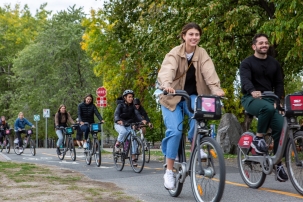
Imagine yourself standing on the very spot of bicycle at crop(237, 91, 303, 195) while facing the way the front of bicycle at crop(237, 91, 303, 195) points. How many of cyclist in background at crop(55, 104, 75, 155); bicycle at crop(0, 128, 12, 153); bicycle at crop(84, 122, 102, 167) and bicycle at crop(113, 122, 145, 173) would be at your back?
4

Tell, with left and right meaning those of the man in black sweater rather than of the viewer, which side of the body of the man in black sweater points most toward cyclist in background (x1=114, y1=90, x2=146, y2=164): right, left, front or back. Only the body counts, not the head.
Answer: back

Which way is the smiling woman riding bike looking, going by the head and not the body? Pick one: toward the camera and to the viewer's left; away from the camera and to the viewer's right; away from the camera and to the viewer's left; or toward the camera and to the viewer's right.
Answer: toward the camera and to the viewer's right

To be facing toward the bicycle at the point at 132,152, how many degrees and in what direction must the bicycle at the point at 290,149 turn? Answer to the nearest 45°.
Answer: approximately 180°

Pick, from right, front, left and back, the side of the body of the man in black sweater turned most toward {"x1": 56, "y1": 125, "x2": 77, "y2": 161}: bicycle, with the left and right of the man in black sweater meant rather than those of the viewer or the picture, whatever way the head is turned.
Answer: back

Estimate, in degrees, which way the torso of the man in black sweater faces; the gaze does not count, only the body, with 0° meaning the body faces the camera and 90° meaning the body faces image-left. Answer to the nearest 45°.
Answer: approximately 315°

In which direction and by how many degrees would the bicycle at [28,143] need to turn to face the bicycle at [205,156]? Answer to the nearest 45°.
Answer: approximately 45° to its right

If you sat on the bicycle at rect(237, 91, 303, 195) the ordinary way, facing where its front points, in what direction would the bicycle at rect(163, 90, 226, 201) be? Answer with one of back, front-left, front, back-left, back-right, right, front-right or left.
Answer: right

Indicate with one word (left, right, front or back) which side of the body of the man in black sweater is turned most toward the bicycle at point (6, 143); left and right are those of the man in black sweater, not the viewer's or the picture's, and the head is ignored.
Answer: back

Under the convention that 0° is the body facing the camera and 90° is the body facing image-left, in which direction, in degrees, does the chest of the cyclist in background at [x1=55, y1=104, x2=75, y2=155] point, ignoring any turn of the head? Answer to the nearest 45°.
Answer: approximately 315°
